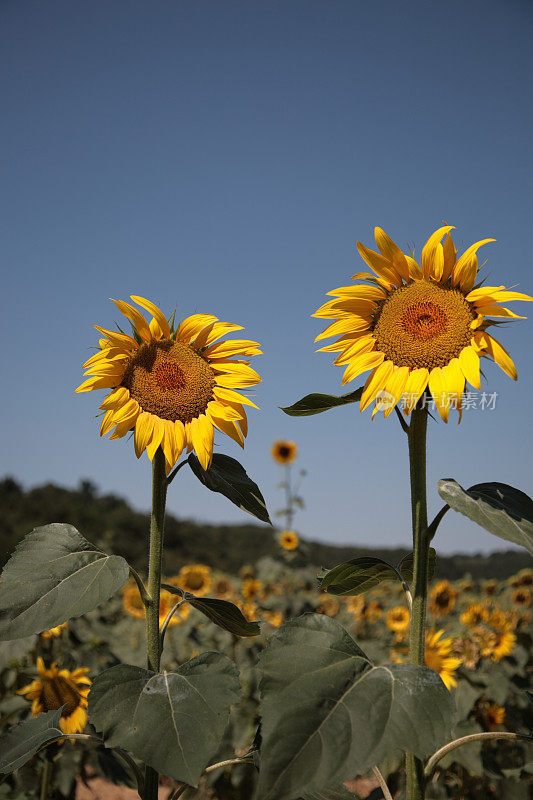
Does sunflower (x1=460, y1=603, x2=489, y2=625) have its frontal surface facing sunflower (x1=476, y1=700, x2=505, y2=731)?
yes

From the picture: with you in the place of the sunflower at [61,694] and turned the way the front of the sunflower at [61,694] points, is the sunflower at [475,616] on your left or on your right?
on your left

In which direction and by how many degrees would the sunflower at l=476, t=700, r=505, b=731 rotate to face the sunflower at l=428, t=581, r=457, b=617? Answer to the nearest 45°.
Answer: approximately 180°

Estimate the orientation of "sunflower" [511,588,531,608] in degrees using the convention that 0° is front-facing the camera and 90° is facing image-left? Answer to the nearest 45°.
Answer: approximately 0°

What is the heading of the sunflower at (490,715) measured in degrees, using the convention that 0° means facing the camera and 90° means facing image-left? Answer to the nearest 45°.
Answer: approximately 0°

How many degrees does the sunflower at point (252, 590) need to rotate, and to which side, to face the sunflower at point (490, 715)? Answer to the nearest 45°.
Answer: approximately 45° to its left
